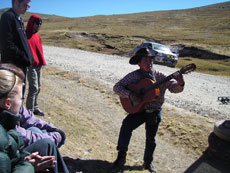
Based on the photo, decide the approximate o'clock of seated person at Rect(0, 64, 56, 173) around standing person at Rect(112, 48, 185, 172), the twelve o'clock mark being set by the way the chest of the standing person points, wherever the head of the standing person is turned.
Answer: The seated person is roughly at 1 o'clock from the standing person.

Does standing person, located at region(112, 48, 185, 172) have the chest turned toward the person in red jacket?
no

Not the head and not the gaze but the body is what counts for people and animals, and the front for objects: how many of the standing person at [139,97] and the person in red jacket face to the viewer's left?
0

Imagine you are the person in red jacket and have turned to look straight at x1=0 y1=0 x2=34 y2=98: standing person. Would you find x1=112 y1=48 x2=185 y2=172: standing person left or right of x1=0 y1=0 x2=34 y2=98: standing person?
left

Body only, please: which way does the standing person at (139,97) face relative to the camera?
toward the camera

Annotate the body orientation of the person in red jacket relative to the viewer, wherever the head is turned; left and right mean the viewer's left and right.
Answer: facing the viewer and to the right of the viewer

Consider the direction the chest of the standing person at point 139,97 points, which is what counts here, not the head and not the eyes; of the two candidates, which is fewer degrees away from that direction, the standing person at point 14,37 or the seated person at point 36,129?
the seated person

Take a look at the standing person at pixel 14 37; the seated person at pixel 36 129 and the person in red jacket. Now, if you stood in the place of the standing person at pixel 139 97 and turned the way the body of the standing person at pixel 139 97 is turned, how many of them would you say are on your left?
0

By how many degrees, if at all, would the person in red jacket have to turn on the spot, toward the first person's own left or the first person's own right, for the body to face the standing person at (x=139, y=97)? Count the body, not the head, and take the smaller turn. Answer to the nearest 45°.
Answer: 0° — they already face them

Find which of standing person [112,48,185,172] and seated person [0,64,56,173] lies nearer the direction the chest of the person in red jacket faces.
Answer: the standing person

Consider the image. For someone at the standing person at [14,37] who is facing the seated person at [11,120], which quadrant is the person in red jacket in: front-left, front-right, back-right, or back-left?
back-left

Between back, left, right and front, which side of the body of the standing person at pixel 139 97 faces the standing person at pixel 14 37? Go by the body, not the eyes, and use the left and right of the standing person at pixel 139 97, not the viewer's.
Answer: right

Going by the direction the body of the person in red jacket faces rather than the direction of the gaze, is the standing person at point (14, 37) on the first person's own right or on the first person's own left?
on the first person's own right

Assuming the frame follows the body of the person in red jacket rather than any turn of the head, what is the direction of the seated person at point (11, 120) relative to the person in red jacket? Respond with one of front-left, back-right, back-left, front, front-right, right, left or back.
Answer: front-right
